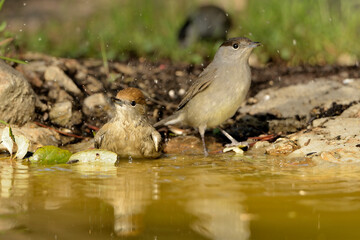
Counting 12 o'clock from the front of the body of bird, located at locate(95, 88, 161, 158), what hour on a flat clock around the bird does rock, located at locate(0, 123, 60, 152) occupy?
The rock is roughly at 4 o'clock from the bird.

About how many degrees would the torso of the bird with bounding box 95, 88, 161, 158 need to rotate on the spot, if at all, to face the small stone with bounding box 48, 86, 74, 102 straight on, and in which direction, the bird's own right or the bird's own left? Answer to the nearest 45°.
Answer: approximately 135° to the bird's own right

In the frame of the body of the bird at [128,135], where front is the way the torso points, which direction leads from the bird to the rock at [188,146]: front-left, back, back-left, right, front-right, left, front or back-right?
back-left

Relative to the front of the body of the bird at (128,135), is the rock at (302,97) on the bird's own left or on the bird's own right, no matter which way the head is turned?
on the bird's own left

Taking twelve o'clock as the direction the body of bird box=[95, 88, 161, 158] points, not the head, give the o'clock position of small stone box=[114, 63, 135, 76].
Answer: The small stone is roughly at 6 o'clock from the bird.

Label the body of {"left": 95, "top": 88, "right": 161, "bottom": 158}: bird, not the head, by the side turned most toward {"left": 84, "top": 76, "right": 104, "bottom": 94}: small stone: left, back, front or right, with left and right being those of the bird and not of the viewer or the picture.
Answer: back

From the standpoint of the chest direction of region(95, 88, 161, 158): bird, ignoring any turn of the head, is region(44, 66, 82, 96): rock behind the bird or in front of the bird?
behind

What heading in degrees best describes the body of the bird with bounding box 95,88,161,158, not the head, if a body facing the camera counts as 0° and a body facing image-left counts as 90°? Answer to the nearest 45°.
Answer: approximately 0°

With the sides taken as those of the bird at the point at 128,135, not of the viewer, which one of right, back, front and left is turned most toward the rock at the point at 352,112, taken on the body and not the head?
left

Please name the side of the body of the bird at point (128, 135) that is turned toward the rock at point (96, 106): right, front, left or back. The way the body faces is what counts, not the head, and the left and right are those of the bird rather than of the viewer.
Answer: back

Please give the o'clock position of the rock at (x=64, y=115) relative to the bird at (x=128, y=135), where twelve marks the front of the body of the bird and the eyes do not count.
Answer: The rock is roughly at 5 o'clock from the bird.
